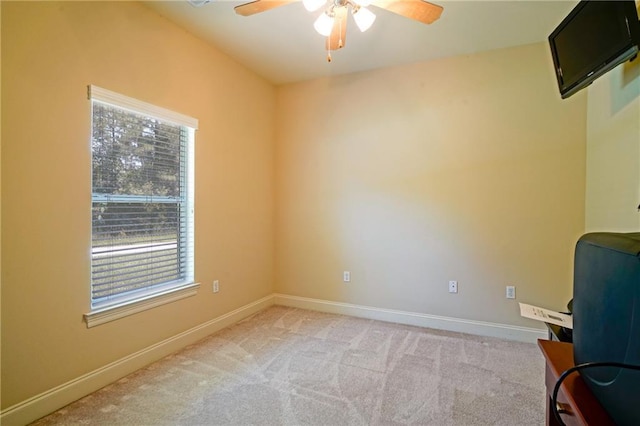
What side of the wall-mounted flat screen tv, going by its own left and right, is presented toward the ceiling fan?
front

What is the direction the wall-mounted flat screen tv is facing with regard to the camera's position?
facing the viewer and to the left of the viewer

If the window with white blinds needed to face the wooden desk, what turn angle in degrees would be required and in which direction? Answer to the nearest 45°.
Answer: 0° — it already faces it

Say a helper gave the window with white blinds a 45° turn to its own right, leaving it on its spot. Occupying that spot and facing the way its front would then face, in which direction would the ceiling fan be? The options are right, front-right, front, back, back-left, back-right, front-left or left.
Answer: front-left

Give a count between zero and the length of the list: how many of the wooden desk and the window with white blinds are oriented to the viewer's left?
1

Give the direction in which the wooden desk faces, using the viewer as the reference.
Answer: facing to the left of the viewer

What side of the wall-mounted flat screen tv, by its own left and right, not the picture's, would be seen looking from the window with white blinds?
front

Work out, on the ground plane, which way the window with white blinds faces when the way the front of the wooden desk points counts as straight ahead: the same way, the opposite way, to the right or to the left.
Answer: the opposite way

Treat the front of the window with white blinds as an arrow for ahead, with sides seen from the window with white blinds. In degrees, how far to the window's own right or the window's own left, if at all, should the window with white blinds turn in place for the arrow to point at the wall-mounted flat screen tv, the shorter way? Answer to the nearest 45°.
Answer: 0° — it already faces it

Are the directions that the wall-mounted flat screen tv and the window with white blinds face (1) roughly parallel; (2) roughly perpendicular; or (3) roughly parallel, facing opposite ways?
roughly parallel, facing opposite ways

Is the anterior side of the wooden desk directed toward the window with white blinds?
yes

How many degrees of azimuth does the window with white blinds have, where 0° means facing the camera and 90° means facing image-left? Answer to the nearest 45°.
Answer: approximately 315°
